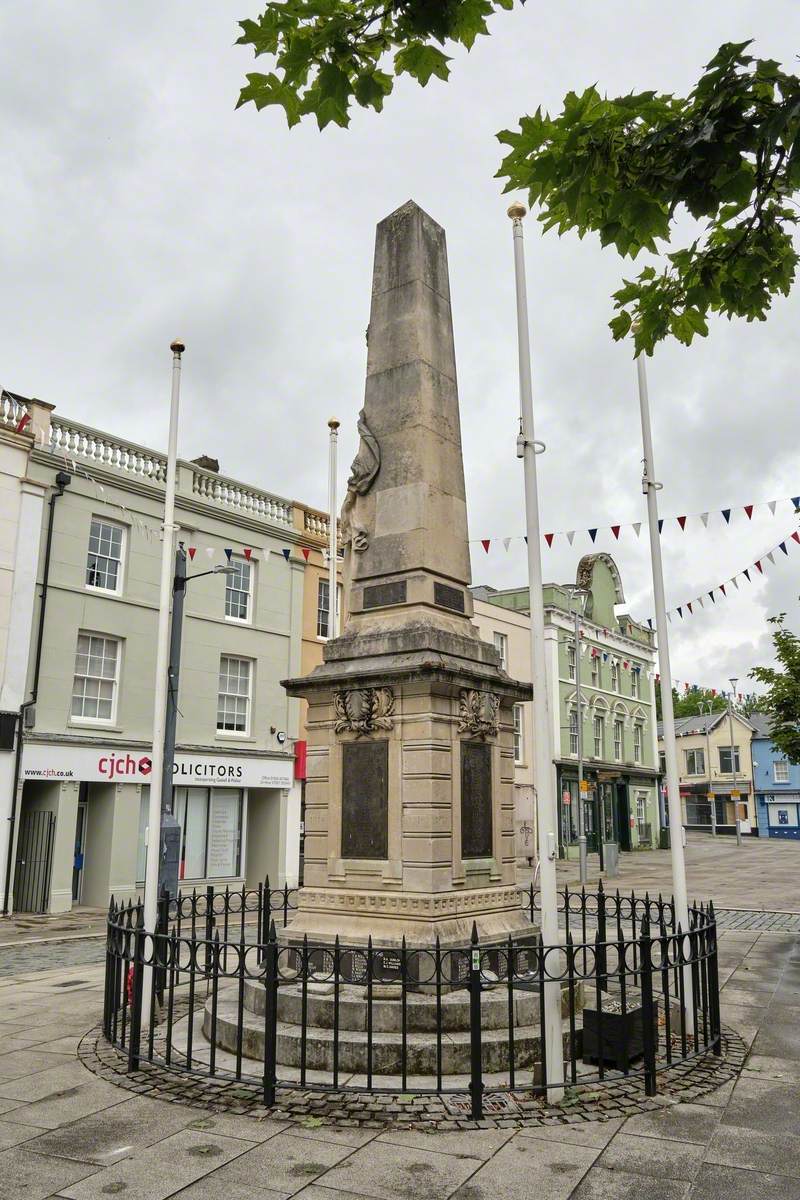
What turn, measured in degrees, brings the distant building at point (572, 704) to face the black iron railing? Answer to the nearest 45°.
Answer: approximately 45° to its right

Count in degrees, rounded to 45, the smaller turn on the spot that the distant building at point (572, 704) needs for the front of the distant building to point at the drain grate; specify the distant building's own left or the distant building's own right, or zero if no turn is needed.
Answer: approximately 45° to the distant building's own right

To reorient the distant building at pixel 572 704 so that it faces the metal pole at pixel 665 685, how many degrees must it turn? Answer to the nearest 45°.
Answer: approximately 45° to its right

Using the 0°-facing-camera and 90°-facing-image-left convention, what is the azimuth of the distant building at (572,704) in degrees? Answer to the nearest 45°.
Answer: approximately 315°

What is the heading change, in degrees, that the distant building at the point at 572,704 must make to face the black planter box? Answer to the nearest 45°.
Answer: approximately 45° to its right

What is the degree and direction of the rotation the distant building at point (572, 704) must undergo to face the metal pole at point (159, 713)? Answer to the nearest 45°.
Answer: approximately 45° to its right

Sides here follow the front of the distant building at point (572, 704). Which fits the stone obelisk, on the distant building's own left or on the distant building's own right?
on the distant building's own right
